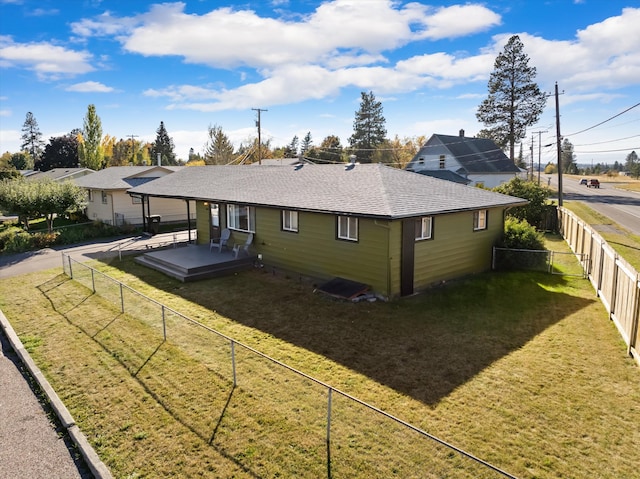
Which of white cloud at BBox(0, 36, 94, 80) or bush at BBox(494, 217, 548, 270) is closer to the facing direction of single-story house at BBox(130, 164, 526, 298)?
the white cloud
